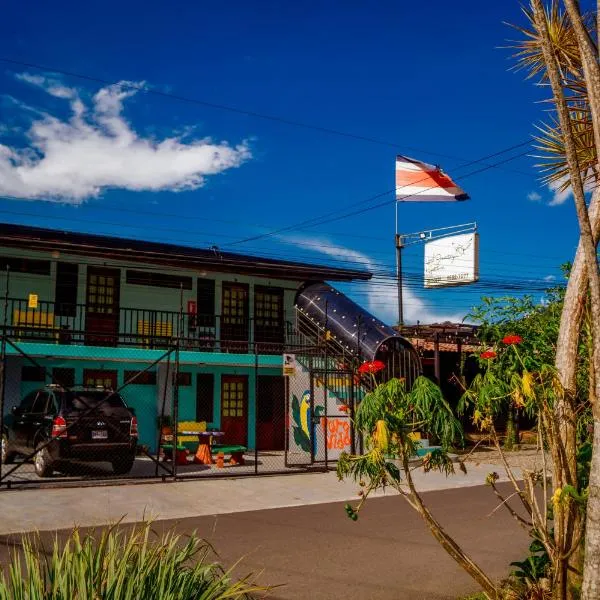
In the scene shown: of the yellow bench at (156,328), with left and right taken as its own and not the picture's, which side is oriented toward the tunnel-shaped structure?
left

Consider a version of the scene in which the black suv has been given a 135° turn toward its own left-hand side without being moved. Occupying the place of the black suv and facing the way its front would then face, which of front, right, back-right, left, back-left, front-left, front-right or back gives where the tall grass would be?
front

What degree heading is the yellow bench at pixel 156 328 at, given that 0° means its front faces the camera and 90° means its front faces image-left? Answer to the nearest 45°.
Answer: approximately 0°

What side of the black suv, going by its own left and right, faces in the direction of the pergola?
right

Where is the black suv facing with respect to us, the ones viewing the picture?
facing away from the viewer and to the left of the viewer

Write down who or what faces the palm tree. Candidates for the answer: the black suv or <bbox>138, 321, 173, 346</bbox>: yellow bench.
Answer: the yellow bench

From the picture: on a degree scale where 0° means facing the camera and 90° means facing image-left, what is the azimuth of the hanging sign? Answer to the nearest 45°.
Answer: approximately 45°
